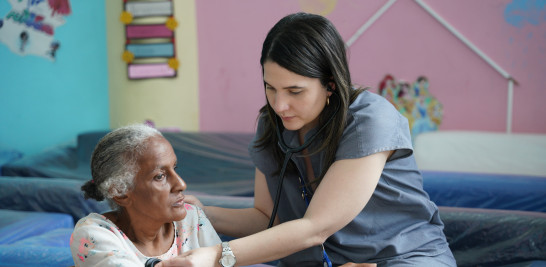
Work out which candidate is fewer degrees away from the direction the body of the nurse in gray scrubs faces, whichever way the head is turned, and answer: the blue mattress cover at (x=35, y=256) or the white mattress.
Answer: the blue mattress cover

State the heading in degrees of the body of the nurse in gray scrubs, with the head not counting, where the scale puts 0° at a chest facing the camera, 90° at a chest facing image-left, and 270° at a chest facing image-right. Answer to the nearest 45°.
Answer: approximately 45°

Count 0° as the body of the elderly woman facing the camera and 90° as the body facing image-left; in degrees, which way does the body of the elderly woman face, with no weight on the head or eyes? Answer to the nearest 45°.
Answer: approximately 315°

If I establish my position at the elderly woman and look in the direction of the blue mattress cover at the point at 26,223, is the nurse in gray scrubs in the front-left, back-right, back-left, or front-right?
back-right

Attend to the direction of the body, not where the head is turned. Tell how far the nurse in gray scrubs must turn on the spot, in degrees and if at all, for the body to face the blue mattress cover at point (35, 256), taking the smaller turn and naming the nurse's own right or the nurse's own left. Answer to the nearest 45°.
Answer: approximately 45° to the nurse's own right
